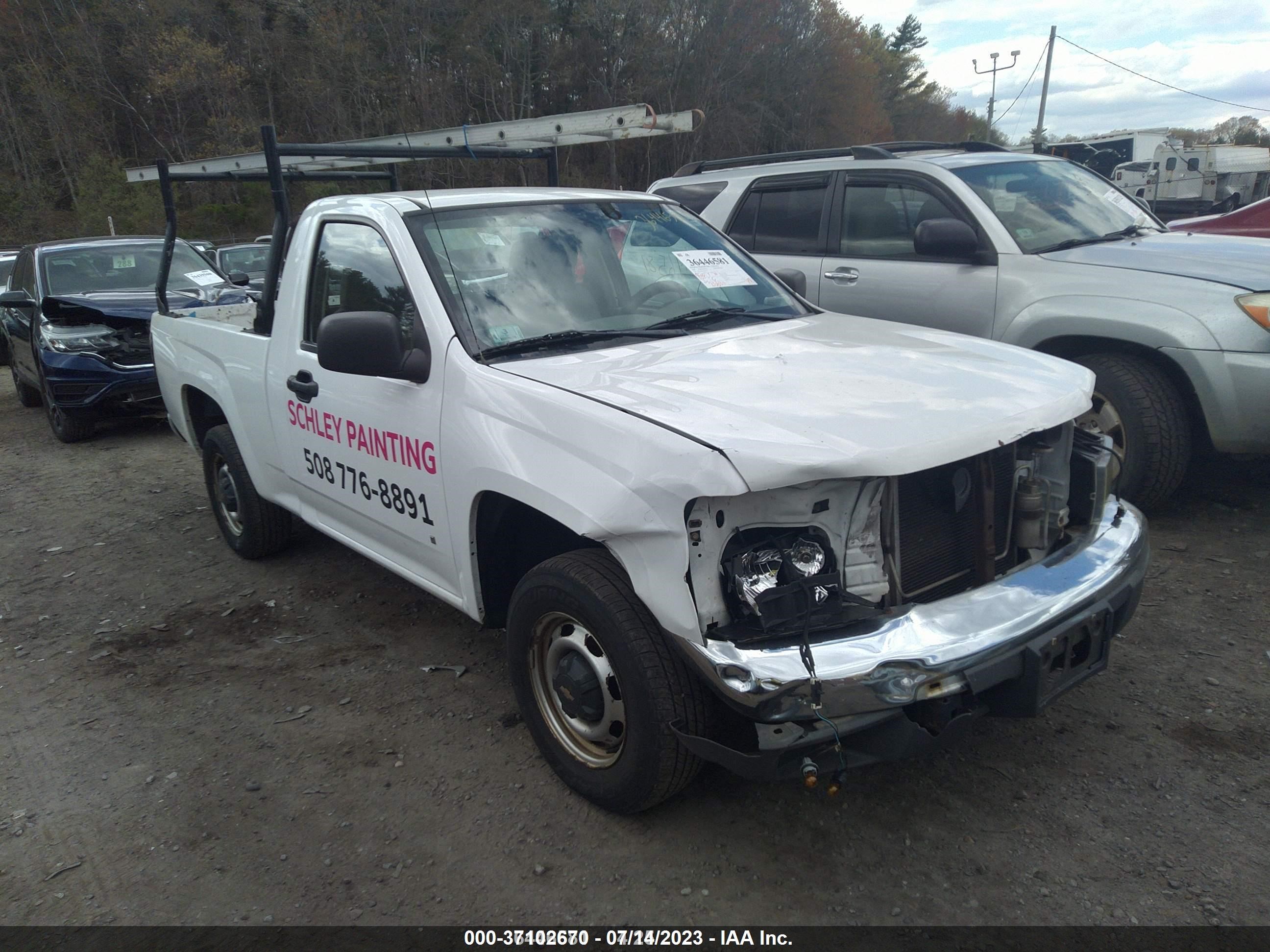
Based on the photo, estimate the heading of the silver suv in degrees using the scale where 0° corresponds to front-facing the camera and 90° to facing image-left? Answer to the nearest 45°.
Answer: approximately 315°

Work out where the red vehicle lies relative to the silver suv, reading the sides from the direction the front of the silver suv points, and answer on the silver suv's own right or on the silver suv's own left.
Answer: on the silver suv's own left

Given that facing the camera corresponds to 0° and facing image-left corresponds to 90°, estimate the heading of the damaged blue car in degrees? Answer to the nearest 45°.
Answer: approximately 315°

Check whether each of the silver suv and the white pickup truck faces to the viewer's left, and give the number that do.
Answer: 0

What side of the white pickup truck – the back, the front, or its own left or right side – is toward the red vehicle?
left

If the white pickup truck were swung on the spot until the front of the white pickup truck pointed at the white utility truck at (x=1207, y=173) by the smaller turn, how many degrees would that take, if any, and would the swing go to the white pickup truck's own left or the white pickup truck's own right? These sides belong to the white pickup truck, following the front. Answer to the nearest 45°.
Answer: approximately 90° to the white pickup truck's own left

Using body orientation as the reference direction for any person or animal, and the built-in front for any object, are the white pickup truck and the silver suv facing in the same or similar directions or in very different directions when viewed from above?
same or similar directions

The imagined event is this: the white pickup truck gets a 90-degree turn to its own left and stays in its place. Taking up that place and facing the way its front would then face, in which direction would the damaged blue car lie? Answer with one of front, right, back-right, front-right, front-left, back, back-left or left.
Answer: left

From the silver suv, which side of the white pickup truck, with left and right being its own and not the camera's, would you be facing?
left

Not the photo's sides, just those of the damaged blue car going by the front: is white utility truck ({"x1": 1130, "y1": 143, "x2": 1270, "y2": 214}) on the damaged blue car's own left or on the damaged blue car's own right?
on the damaged blue car's own left
